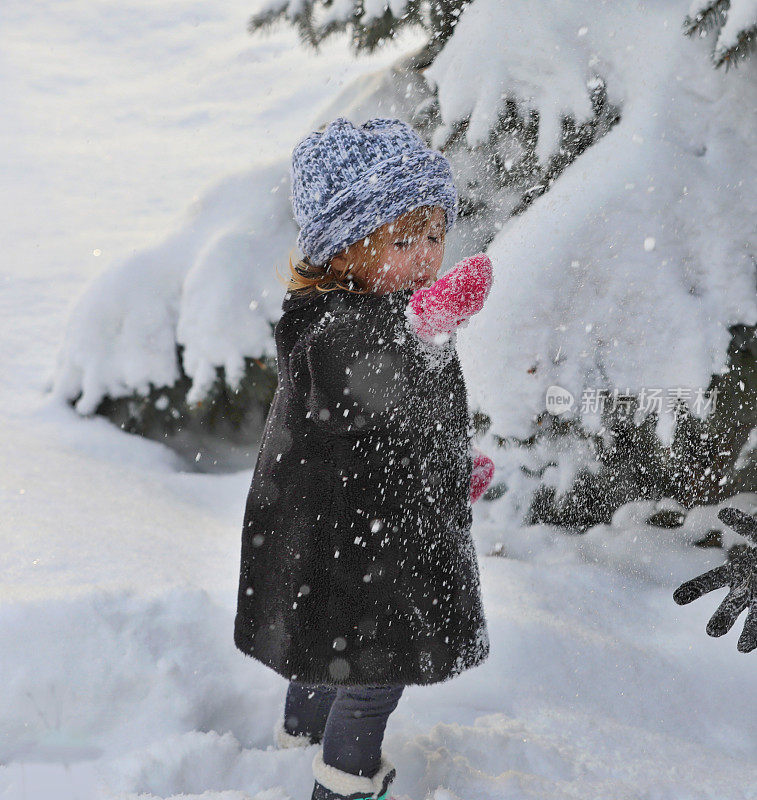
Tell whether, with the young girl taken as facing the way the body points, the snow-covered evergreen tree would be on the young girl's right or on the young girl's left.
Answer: on the young girl's left

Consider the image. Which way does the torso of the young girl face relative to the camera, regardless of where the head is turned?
to the viewer's right
